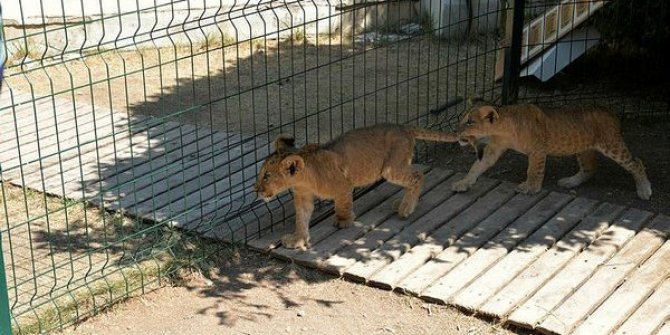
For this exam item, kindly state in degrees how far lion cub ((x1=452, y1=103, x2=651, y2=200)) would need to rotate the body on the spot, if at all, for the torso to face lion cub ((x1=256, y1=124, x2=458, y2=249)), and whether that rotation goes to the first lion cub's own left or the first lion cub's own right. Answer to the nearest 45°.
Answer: approximately 45° to the first lion cub's own left

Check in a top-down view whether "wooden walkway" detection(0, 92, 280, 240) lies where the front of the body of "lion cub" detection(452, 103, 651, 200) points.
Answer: yes

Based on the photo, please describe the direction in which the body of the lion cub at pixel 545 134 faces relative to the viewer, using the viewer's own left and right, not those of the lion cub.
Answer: facing to the left of the viewer
